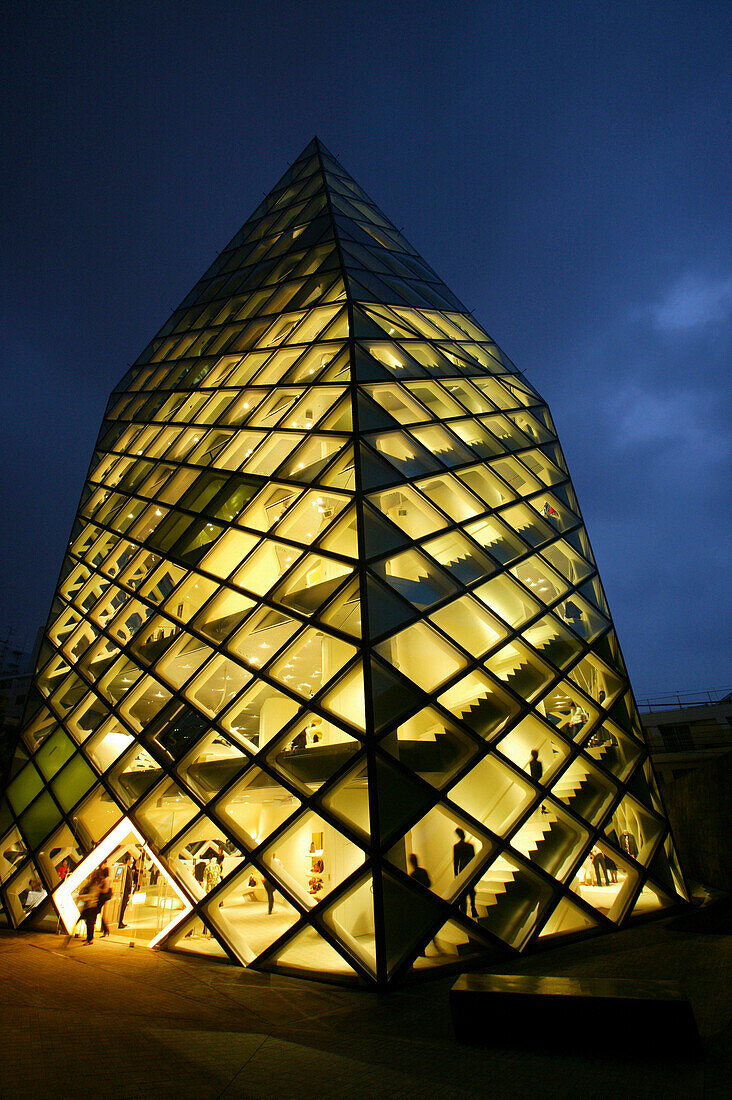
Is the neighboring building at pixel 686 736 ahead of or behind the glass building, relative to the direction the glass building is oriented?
behind

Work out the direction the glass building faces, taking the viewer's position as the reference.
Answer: facing the viewer and to the left of the viewer

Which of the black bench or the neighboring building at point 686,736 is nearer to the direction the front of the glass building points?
the black bench

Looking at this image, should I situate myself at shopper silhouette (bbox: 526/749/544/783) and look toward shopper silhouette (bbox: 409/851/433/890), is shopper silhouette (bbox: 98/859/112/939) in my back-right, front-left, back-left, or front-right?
front-right

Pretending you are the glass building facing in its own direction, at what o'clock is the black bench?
The black bench is roughly at 10 o'clock from the glass building.
